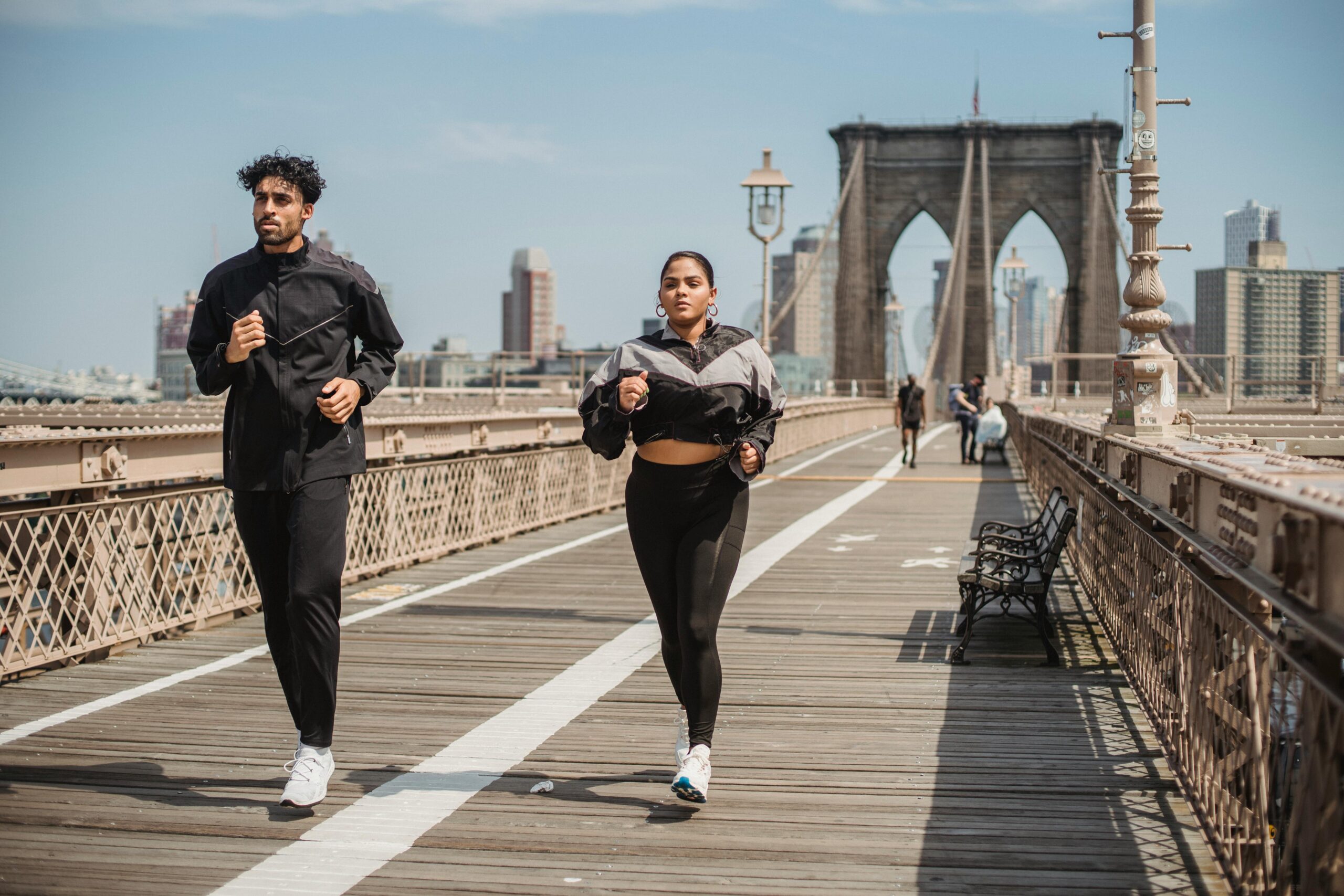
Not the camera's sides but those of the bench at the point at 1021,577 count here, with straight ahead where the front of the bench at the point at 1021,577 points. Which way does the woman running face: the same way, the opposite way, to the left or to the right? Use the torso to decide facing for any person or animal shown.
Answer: to the left

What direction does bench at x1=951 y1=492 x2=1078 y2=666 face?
to the viewer's left

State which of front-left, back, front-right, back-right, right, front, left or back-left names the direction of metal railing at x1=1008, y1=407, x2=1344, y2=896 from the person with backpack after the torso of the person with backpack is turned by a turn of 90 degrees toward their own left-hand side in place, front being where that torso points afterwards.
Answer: back

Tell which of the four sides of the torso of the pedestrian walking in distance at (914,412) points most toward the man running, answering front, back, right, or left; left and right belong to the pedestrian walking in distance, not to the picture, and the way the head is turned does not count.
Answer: front

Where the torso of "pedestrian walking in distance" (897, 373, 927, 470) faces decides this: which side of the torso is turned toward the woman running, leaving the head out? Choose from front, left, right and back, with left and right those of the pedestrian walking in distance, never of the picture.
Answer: front

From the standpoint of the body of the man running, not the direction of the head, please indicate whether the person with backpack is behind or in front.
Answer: behind

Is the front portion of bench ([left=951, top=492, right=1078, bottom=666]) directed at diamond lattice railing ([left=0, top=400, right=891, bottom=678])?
yes

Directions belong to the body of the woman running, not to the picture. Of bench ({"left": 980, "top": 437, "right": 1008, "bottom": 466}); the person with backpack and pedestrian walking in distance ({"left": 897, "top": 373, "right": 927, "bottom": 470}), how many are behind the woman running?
3

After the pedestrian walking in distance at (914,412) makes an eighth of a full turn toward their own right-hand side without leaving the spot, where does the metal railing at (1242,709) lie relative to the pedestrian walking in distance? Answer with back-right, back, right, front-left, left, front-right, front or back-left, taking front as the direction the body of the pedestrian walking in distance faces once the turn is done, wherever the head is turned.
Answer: front-left
